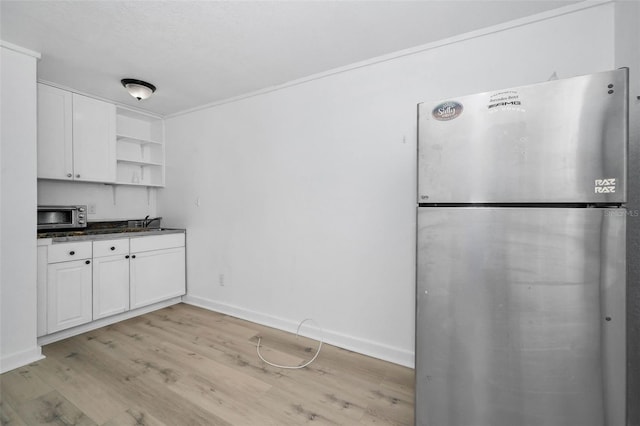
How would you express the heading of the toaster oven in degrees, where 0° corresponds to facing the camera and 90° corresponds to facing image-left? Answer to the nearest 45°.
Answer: approximately 0°

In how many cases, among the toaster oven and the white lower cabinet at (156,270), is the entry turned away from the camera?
0

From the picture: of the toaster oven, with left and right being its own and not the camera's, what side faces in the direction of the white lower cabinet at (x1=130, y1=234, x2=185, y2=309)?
left

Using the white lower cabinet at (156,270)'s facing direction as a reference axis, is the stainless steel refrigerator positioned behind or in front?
in front

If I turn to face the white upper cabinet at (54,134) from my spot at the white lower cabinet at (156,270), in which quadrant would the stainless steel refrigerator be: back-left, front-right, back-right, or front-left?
back-left
